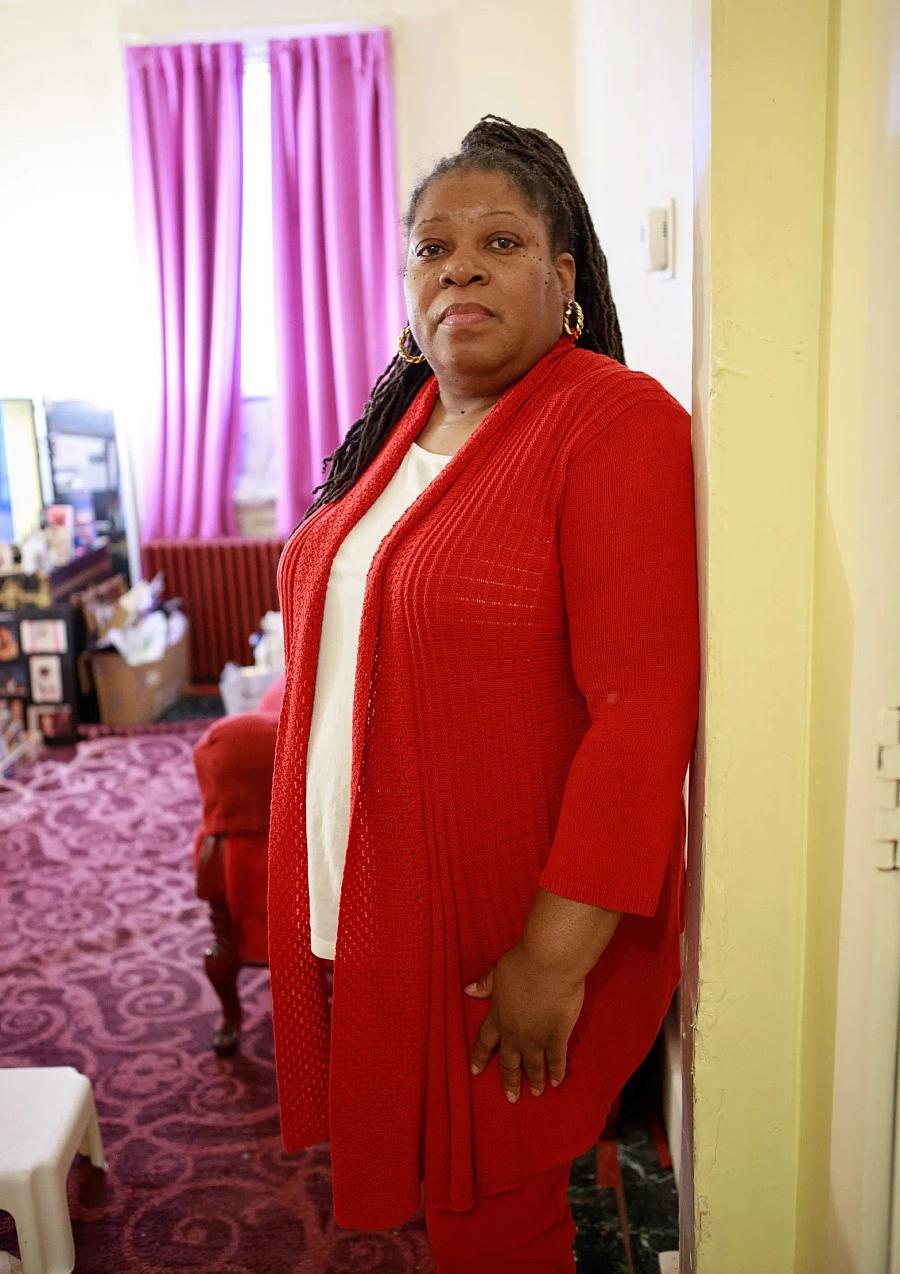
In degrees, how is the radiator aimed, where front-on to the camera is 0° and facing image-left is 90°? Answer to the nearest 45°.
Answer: approximately 0°

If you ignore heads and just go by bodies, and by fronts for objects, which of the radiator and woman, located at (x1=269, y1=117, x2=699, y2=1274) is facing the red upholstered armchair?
the radiator

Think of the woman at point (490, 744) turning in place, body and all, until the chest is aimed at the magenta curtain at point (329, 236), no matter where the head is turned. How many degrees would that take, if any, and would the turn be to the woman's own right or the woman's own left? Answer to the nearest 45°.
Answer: approximately 135° to the woman's own right

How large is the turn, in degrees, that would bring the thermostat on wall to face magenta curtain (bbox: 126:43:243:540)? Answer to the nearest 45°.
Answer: approximately 45° to its right

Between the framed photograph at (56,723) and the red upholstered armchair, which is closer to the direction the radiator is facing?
the red upholstered armchair
